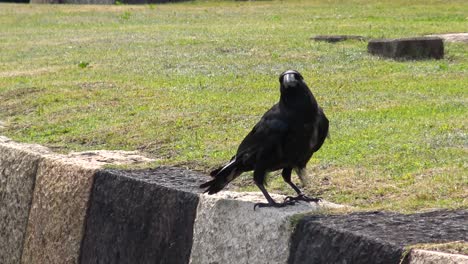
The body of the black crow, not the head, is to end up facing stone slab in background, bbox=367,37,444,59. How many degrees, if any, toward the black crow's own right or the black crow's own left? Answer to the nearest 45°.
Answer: approximately 135° to the black crow's own left

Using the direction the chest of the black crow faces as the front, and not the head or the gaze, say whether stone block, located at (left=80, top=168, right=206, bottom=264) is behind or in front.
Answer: behind

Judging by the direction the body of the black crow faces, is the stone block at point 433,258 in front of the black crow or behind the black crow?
in front

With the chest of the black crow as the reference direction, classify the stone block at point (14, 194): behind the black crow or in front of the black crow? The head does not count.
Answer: behind

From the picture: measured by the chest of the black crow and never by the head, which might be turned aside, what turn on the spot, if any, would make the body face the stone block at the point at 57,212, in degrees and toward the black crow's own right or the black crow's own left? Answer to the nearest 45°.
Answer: approximately 180°

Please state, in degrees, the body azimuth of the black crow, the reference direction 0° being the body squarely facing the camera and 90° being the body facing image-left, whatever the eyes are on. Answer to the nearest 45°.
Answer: approximately 315°

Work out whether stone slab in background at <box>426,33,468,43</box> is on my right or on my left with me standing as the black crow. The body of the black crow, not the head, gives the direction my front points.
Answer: on my left

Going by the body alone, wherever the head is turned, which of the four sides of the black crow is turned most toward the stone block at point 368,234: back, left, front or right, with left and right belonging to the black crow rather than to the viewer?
front
